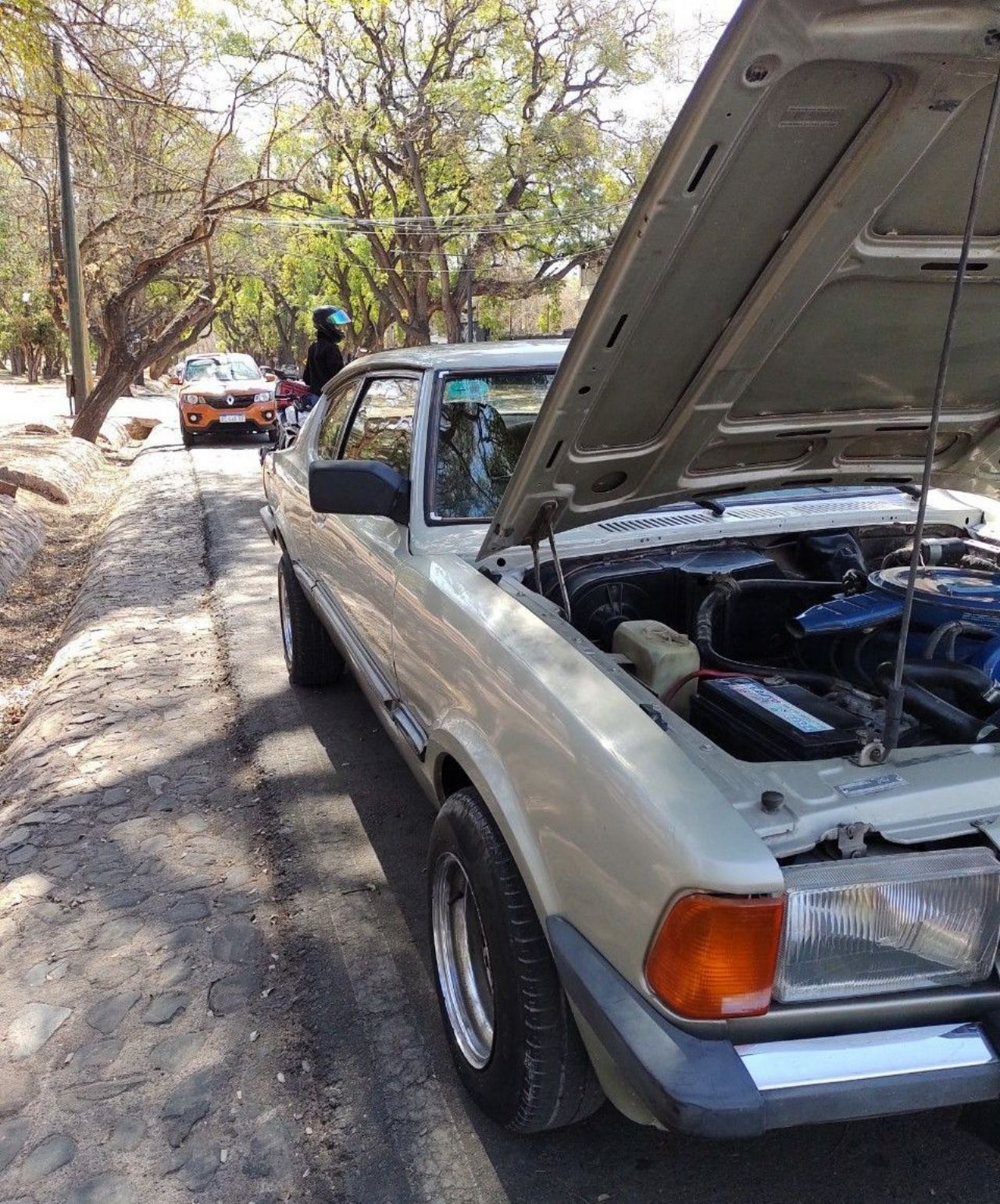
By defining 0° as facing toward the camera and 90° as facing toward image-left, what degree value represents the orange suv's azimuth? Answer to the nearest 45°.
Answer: approximately 0°

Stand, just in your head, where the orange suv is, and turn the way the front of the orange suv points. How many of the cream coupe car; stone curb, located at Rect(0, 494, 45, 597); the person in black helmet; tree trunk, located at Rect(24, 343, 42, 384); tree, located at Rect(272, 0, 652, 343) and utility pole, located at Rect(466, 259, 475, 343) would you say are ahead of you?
3

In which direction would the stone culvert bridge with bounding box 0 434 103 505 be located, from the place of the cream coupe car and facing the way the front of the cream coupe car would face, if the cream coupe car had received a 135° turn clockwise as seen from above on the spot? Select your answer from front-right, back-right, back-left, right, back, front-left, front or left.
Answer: front-right

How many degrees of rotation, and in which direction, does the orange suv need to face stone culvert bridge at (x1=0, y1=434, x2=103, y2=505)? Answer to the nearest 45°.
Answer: approximately 45° to its right

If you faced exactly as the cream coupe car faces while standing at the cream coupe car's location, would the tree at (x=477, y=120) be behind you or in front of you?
behind

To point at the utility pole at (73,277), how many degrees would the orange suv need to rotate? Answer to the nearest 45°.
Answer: approximately 90° to its right

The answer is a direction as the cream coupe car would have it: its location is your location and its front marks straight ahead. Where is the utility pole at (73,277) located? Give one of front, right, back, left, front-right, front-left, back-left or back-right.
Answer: back

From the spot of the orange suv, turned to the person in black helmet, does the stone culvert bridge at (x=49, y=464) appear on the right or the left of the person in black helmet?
right

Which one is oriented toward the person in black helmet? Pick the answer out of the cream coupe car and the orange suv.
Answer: the orange suv

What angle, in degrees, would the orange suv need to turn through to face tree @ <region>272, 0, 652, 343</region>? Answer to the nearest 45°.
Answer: approximately 135° to its left

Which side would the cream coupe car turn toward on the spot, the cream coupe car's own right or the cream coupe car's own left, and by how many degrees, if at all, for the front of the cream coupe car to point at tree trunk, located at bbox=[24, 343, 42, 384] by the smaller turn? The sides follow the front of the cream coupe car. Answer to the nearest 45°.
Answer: approximately 180°

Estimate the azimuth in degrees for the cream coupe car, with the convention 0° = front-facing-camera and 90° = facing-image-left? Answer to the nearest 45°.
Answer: approximately 315°
